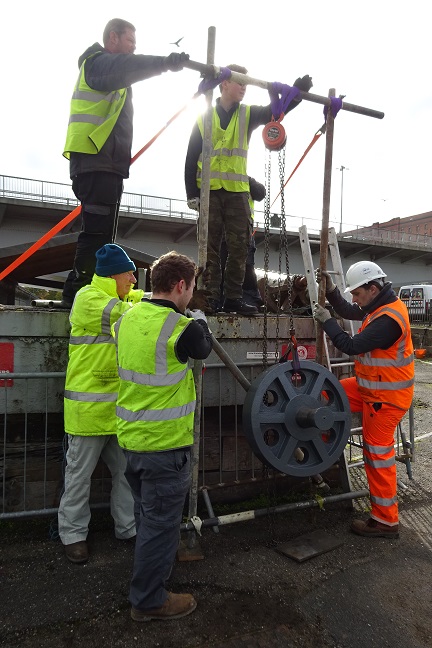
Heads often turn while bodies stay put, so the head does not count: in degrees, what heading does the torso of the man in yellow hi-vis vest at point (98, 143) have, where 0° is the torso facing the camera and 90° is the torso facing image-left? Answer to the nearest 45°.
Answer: approximately 270°

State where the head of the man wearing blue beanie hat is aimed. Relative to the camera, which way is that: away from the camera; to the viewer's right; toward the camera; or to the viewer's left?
to the viewer's right

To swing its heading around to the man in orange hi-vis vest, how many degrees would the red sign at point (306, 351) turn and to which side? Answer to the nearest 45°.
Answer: approximately 45° to its left

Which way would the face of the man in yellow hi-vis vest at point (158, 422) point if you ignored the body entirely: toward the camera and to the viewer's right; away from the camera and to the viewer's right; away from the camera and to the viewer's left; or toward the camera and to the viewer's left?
away from the camera and to the viewer's right

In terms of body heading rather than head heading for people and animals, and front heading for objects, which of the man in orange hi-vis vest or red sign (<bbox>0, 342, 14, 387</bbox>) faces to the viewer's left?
the man in orange hi-vis vest

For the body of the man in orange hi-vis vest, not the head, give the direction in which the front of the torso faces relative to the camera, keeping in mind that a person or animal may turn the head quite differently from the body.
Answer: to the viewer's left
